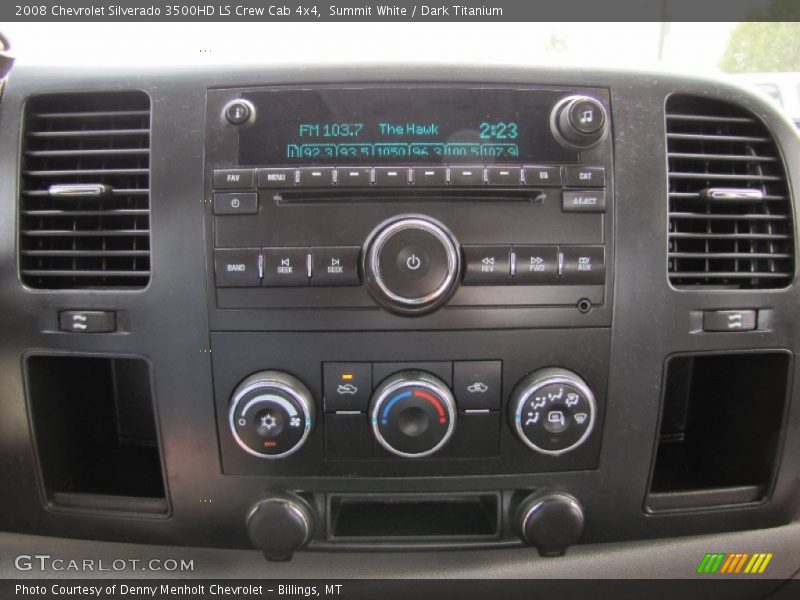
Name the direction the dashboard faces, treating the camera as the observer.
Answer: facing the viewer
